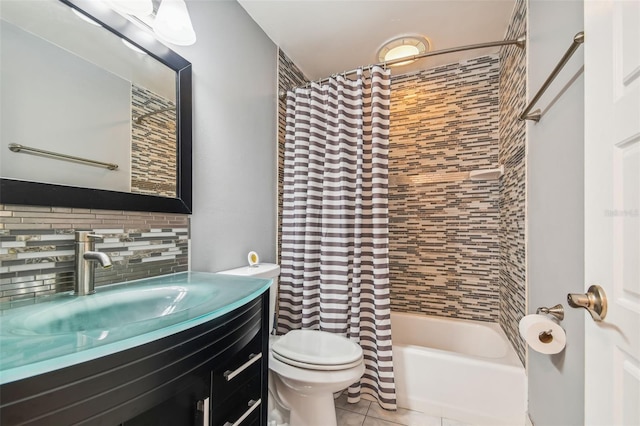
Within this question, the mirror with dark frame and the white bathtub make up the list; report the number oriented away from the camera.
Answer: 0

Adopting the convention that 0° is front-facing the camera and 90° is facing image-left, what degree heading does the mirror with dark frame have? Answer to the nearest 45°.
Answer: approximately 315°

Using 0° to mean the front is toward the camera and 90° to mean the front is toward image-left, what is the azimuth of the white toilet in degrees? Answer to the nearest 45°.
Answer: approximately 315°

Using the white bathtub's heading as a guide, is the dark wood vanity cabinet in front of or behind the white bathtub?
in front

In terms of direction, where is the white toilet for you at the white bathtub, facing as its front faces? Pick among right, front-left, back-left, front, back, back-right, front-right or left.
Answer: front-right

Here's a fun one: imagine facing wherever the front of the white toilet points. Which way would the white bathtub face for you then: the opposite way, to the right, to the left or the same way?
to the right

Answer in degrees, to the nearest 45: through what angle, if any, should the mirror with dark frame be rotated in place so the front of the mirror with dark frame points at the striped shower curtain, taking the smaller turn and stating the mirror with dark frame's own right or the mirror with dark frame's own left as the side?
approximately 45° to the mirror with dark frame's own left
